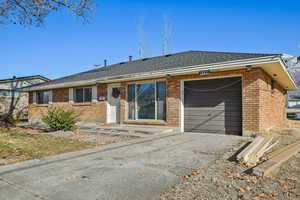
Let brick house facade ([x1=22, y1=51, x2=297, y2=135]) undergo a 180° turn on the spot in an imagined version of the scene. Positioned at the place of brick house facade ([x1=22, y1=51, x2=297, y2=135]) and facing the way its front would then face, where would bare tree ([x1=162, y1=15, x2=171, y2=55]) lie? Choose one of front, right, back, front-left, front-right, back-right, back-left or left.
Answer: front-left

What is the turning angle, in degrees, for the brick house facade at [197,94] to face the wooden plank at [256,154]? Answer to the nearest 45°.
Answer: approximately 45° to its left

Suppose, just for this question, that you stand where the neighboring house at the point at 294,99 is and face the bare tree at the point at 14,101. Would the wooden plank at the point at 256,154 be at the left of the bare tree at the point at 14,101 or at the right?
left

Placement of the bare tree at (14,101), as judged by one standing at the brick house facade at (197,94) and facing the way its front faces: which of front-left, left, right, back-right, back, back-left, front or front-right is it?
right

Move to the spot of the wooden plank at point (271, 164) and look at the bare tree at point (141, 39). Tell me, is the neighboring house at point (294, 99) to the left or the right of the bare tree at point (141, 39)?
right

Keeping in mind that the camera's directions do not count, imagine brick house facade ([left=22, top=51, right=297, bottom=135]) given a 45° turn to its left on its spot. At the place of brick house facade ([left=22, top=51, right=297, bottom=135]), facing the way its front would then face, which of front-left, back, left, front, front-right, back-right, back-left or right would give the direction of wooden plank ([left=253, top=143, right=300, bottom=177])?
front

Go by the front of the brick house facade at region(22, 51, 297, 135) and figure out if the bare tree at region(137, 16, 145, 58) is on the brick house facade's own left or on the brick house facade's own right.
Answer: on the brick house facade's own right

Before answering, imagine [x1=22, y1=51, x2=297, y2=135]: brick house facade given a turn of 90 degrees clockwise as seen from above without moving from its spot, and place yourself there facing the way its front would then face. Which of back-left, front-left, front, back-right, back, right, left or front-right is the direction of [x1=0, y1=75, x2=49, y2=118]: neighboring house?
front

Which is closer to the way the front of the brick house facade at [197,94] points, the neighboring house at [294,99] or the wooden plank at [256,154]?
the wooden plank

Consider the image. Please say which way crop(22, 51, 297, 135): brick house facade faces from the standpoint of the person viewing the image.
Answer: facing the viewer and to the left of the viewer
